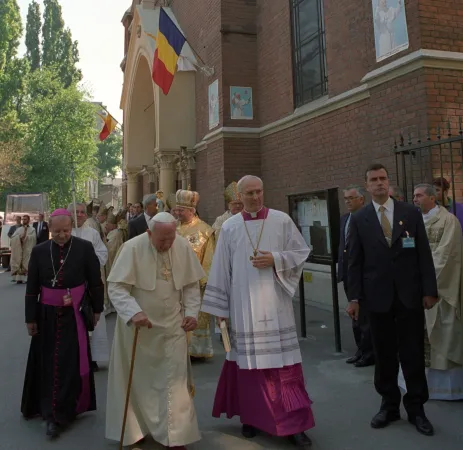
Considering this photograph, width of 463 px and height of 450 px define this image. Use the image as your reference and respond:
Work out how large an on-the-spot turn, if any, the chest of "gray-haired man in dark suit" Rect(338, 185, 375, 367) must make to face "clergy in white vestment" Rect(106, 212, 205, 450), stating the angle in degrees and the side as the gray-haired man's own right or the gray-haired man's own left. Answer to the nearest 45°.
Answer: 0° — they already face them

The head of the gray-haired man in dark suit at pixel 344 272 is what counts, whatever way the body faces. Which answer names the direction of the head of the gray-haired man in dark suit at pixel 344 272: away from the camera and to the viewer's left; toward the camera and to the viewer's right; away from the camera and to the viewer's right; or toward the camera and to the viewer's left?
toward the camera and to the viewer's left

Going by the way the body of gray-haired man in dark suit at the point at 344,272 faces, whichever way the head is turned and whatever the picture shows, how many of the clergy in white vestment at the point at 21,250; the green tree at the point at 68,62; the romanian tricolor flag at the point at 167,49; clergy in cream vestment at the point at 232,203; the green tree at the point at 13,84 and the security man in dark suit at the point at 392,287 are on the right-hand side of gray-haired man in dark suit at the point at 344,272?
5

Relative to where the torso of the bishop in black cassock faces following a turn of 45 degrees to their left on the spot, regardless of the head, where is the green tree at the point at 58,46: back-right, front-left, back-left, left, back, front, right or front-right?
back-left

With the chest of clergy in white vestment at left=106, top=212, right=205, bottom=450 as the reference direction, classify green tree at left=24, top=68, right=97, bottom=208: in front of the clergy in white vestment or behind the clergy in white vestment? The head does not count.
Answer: behind

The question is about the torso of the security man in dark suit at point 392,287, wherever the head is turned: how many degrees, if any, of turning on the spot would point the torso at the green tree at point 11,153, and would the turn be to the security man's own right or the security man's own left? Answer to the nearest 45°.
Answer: approximately 135° to the security man's own right

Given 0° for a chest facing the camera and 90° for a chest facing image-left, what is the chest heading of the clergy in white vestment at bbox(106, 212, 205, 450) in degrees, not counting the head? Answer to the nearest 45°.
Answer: approximately 0°

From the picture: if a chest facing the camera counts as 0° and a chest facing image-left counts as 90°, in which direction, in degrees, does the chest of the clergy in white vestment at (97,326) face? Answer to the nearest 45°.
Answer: approximately 0°

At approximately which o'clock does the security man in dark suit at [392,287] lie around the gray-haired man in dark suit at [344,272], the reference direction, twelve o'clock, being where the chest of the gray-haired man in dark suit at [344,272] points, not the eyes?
the security man in dark suit at [392,287] is roughly at 10 o'clock from the gray-haired man in dark suit at [344,272].
